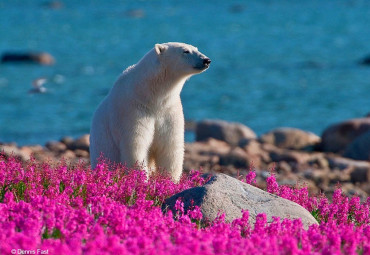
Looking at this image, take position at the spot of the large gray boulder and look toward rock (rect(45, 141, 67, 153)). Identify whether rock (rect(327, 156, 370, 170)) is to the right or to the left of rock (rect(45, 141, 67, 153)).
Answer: right

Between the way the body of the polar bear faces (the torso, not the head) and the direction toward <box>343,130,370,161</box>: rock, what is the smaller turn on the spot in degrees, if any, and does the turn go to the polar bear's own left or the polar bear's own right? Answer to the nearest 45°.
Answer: approximately 90° to the polar bear's own left

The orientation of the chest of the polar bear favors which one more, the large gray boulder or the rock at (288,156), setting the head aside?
the large gray boulder

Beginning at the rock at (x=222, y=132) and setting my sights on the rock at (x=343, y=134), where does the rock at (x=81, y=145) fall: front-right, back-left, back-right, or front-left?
back-right

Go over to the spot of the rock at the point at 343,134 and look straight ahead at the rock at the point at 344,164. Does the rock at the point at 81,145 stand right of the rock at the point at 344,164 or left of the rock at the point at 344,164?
right

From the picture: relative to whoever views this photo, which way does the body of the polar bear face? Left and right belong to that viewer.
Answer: facing the viewer and to the right of the viewer

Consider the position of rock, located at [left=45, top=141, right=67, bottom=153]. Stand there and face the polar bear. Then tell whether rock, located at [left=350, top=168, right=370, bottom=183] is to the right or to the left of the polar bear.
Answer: left

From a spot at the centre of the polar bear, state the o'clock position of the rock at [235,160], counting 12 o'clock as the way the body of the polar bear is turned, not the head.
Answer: The rock is roughly at 8 o'clock from the polar bear.

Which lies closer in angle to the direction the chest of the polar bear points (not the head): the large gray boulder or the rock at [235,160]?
the large gray boulder

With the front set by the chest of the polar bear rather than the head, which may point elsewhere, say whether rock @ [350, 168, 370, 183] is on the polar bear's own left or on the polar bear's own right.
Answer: on the polar bear's own left

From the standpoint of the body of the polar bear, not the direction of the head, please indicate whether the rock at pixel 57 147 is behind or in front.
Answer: behind

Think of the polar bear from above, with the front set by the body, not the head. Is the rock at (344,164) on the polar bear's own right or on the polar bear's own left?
on the polar bear's own left

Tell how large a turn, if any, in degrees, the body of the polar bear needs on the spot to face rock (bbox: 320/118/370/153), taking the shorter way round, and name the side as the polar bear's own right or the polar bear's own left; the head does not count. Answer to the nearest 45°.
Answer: approximately 90° to the polar bear's own left

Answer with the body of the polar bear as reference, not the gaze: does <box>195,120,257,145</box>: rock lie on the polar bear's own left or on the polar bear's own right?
on the polar bear's own left
